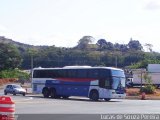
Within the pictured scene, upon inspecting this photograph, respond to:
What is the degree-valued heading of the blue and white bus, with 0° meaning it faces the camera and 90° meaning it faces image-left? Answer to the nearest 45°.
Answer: approximately 315°
